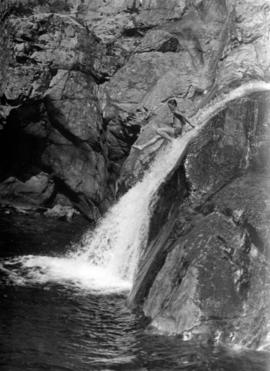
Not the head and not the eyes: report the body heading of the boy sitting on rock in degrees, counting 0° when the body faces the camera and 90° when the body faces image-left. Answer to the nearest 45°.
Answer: approximately 90°
